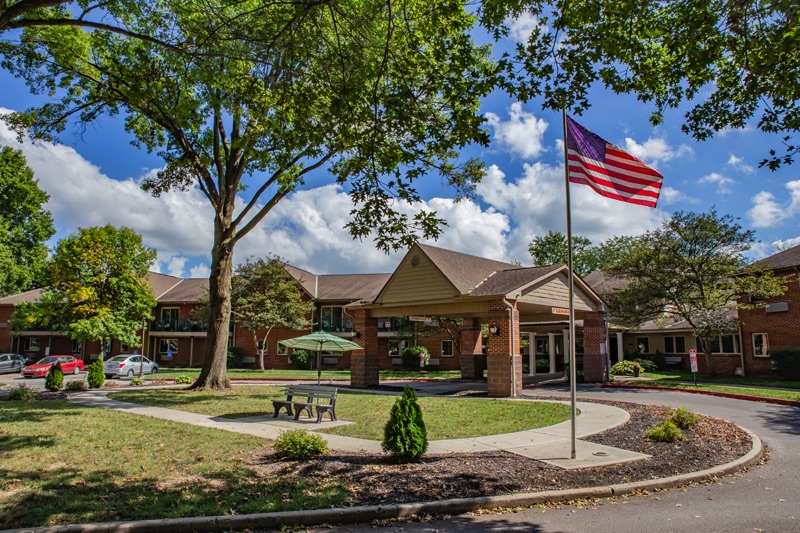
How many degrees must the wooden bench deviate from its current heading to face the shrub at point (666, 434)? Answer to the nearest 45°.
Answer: approximately 90° to its left

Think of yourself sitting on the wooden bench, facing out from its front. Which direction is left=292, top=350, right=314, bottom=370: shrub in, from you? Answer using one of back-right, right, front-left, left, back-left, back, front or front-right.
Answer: back-right

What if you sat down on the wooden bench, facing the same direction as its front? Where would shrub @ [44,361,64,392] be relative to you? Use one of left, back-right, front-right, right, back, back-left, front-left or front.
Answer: right

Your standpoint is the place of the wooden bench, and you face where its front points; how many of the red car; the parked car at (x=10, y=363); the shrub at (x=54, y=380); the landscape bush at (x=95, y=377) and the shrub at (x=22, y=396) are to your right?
5

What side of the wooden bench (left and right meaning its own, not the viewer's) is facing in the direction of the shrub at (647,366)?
back

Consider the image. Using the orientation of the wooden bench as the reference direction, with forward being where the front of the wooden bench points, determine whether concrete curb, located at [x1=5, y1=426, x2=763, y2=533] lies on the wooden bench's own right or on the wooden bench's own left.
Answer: on the wooden bench's own left

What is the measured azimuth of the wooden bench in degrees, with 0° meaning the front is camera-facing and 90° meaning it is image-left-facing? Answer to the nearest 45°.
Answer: approximately 45°

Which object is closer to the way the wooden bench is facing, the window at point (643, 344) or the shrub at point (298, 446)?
the shrub

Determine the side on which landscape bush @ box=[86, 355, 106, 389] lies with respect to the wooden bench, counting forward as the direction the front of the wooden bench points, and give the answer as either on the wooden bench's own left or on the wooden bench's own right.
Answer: on the wooden bench's own right

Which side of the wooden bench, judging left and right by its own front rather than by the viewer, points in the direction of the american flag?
left

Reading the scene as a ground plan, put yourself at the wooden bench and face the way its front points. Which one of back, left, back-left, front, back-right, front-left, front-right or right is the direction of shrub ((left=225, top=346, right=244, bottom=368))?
back-right

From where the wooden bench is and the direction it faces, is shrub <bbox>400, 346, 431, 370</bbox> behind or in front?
behind

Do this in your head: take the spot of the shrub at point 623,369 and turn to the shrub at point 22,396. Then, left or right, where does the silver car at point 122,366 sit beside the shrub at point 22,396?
right
